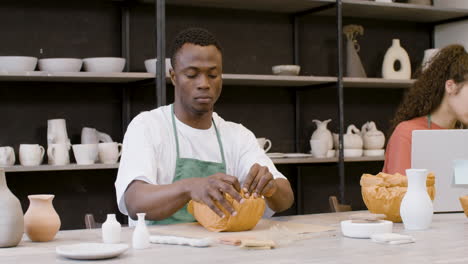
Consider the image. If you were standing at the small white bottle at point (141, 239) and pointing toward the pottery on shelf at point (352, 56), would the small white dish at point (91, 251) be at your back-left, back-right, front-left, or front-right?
back-left

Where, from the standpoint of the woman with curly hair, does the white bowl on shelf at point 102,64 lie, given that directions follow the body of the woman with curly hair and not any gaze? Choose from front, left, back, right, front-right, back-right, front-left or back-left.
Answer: back-right

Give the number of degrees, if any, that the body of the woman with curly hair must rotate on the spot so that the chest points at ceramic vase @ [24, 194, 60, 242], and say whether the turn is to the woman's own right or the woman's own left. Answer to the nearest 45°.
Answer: approximately 90° to the woman's own right

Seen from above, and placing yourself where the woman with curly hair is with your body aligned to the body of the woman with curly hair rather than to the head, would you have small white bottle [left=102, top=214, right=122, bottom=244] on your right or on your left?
on your right

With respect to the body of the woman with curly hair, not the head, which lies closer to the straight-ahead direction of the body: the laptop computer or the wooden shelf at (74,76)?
the laptop computer

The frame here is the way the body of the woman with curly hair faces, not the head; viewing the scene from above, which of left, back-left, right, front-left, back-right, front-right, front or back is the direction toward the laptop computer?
front-right

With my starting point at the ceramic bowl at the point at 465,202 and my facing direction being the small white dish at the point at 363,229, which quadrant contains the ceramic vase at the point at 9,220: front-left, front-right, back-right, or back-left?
front-right

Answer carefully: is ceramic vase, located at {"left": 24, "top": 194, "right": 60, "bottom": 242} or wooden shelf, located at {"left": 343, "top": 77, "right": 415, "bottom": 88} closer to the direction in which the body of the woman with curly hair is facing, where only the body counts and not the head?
the ceramic vase

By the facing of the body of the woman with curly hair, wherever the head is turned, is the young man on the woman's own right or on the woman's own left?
on the woman's own right
